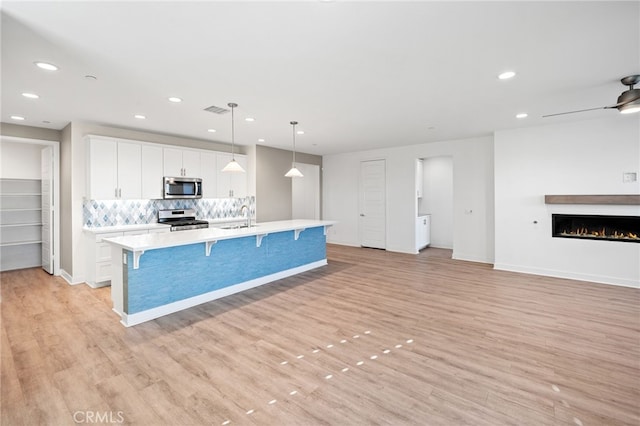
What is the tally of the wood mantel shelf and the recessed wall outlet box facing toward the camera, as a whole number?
2

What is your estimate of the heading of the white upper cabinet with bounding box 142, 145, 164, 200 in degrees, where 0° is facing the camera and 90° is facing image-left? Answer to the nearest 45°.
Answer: approximately 315°

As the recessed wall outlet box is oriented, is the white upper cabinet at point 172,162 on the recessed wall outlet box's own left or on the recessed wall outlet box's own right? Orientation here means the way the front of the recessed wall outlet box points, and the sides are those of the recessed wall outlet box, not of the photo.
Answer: on the recessed wall outlet box's own right

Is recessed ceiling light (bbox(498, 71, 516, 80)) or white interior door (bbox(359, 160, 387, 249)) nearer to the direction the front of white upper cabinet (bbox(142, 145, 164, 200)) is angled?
the recessed ceiling light

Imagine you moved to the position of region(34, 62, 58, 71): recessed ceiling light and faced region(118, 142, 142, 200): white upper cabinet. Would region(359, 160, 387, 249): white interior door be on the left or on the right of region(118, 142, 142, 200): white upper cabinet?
right

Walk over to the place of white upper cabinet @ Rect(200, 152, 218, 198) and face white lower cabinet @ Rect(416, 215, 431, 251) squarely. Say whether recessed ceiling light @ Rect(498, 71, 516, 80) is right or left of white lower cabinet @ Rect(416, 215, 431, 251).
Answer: right
